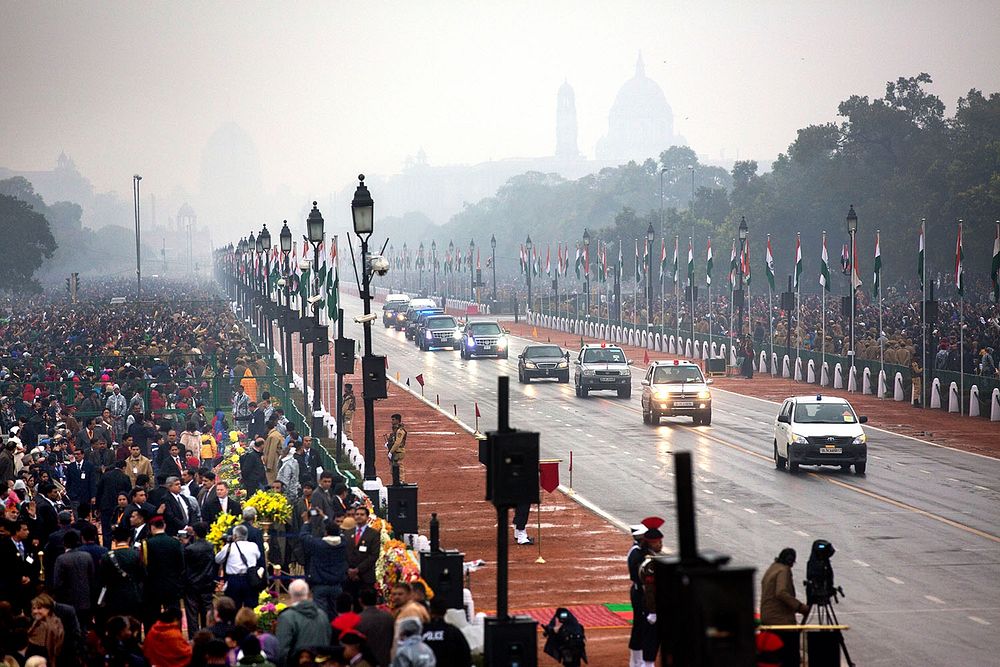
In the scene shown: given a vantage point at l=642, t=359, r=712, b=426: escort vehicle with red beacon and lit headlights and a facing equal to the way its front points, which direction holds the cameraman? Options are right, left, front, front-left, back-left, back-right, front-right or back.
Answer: front

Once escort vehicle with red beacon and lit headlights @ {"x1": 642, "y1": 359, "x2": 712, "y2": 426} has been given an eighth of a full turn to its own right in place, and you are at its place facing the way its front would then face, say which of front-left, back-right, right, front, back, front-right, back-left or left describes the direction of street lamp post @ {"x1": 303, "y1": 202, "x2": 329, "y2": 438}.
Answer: front

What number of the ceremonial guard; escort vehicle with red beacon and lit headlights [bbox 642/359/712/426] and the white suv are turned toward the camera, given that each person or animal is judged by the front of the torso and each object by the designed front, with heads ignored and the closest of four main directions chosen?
2

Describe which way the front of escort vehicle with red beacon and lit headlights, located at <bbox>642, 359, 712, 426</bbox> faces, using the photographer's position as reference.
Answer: facing the viewer

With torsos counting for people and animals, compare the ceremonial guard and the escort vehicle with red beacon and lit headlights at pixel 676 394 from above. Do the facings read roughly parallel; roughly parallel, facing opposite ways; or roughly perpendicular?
roughly perpendicular

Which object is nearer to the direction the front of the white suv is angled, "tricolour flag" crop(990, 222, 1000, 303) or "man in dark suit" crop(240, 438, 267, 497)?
the man in dark suit

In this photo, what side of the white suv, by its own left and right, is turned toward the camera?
front

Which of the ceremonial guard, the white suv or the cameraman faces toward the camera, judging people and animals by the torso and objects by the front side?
the white suv

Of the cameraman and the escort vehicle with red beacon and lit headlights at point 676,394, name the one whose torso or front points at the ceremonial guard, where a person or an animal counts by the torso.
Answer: the escort vehicle with red beacon and lit headlights

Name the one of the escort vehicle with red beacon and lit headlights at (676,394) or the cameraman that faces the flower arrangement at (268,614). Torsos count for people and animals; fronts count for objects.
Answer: the escort vehicle with red beacon and lit headlights
